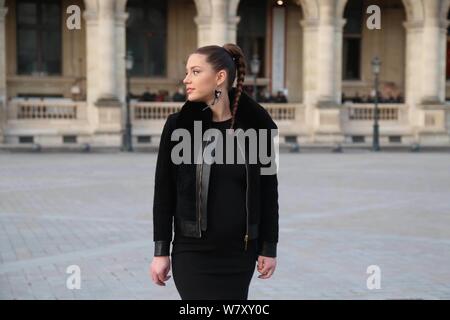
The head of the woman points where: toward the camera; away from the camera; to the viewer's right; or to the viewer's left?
to the viewer's left

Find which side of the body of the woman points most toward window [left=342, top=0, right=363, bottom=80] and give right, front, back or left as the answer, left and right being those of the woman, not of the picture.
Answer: back

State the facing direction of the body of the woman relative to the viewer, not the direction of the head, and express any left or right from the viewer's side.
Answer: facing the viewer

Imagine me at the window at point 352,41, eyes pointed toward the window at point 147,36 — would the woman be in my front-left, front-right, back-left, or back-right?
front-left

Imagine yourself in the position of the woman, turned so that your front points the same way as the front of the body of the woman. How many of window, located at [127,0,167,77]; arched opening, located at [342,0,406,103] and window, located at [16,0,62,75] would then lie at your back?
3

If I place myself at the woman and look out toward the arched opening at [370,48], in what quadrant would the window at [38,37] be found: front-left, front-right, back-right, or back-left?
front-left

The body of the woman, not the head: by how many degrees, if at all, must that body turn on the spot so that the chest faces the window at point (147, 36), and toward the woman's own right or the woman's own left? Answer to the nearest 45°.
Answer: approximately 180°

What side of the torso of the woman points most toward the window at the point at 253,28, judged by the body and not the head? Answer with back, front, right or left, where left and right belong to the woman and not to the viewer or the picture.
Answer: back

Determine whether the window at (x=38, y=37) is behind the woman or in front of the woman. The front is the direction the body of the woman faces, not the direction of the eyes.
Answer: behind

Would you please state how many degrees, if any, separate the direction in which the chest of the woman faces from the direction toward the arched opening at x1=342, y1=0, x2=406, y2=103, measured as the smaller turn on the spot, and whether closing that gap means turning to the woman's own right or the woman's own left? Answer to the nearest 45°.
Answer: approximately 180°
